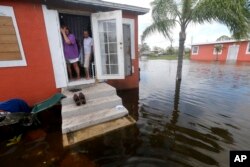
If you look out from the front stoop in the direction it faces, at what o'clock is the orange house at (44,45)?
The orange house is roughly at 6 o'clock from the front stoop.

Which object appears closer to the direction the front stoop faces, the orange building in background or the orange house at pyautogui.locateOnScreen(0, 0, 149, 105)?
the orange building in background

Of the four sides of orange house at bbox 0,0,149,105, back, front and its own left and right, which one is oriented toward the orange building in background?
left

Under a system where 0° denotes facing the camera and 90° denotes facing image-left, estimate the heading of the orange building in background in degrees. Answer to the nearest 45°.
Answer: approximately 45°

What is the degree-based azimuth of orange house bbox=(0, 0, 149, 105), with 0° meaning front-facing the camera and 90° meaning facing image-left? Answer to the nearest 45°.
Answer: approximately 315°

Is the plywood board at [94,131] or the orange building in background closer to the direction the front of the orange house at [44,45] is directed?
the plywood board

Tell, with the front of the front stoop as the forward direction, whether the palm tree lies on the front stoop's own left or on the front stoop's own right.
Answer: on the front stoop's own left

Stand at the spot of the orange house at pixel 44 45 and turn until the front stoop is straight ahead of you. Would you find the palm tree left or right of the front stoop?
left

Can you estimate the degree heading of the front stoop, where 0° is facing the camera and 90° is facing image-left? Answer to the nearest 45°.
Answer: approximately 315°
